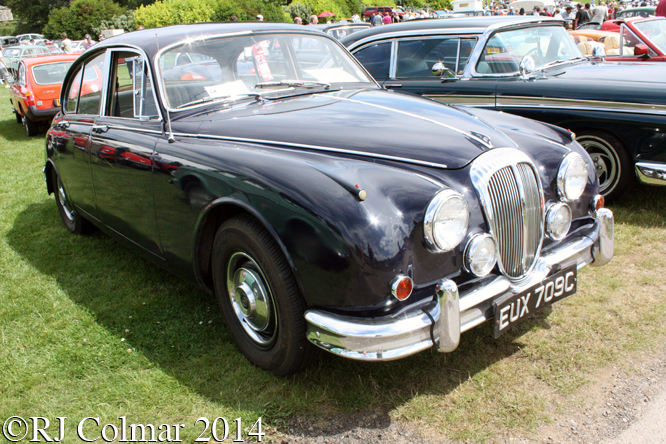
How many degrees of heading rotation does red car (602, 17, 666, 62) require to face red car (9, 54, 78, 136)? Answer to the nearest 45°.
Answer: approximately 135° to its right

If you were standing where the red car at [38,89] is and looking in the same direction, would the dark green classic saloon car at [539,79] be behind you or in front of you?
behind

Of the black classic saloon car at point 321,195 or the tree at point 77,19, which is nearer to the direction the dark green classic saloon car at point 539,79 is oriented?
the black classic saloon car

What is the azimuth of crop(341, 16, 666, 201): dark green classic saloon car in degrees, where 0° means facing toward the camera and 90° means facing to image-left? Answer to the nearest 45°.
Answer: approximately 315°

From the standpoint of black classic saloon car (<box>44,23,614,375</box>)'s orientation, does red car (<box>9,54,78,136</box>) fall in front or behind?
behind

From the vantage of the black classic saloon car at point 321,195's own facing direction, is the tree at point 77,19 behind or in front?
behind

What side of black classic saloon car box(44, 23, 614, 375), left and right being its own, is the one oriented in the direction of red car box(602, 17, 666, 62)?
left

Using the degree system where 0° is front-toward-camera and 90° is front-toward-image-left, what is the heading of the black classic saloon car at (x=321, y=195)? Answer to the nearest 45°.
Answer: approximately 315°

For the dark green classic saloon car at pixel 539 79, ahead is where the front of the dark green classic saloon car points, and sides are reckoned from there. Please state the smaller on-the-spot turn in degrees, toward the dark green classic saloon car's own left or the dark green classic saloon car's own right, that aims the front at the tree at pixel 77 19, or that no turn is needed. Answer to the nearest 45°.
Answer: approximately 180°

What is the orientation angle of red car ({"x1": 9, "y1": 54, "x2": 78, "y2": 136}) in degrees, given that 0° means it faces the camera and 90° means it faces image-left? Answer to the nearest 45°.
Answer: approximately 135°

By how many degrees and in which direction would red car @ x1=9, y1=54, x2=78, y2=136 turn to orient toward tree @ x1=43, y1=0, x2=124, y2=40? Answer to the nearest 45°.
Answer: approximately 45° to its right
